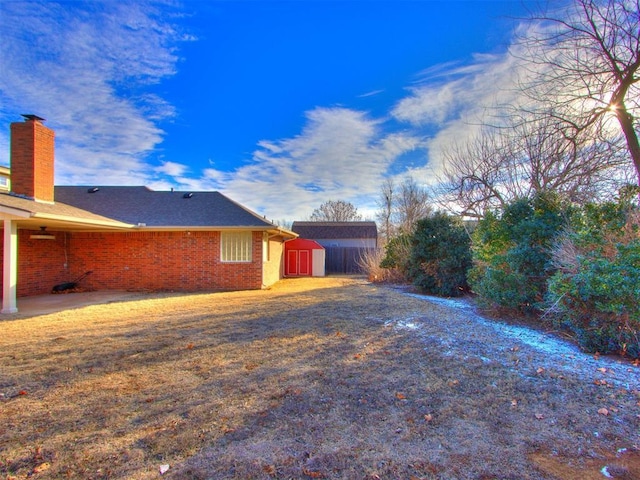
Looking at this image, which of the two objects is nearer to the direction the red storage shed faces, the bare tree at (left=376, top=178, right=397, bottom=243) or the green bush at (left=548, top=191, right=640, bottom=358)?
the green bush

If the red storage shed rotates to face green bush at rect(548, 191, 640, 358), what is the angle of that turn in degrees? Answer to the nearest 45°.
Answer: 0° — it already faces it

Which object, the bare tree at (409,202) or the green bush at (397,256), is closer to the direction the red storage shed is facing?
the green bush

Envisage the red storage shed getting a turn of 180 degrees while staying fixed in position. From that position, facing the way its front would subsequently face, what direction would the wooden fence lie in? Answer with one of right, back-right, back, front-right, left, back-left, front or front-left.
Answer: front-right

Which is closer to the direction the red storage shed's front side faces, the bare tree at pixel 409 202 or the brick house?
the brick house

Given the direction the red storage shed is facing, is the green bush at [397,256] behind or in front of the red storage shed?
in front

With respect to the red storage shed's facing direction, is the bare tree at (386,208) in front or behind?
behind

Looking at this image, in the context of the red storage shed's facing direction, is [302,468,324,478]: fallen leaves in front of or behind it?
in front

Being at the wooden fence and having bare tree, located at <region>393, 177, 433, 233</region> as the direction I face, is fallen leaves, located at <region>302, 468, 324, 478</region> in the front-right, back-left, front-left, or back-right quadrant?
back-right

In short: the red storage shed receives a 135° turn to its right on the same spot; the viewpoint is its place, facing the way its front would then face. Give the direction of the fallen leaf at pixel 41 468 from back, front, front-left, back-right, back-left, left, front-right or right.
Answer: back-left

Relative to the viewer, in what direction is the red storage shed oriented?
toward the camera

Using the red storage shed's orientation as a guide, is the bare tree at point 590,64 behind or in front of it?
in front
